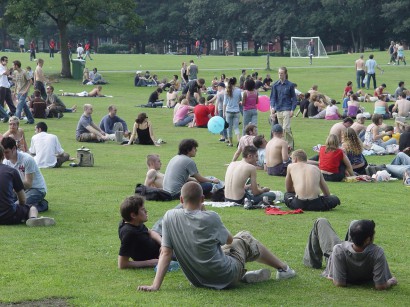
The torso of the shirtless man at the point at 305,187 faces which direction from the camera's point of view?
away from the camera

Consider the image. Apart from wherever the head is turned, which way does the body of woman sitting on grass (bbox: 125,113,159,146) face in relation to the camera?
away from the camera

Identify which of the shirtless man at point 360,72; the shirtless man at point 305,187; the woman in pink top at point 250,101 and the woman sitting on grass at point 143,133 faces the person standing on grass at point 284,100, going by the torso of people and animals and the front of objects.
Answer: the shirtless man at point 305,187

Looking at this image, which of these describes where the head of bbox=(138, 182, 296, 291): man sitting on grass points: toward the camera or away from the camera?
away from the camera

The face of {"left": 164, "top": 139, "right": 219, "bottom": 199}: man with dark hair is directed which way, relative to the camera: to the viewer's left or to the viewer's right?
to the viewer's right

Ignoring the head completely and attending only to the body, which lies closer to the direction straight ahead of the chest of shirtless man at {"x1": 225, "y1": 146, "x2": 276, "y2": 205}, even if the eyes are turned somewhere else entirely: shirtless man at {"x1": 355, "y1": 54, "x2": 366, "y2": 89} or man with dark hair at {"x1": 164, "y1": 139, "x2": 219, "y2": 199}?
the shirtless man
